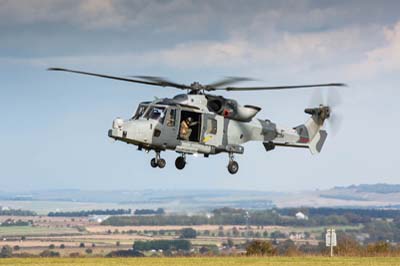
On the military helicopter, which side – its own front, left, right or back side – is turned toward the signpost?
back

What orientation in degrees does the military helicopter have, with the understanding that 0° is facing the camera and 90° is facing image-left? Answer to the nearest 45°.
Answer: approximately 45°

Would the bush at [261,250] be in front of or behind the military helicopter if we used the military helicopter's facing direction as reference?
behind
